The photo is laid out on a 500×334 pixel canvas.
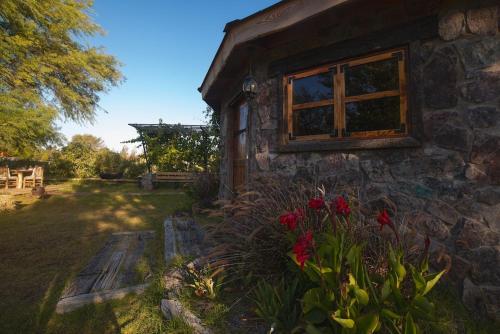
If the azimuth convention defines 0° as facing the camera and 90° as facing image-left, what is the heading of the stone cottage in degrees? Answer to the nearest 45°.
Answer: approximately 45°

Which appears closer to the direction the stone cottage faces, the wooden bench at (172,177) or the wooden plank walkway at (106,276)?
the wooden plank walkway

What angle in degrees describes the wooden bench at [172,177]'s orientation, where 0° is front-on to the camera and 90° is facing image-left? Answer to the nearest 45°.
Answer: approximately 0°

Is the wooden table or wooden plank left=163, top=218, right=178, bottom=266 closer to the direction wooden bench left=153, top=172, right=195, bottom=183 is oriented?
the wooden plank

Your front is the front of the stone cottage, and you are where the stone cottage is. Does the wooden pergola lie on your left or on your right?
on your right

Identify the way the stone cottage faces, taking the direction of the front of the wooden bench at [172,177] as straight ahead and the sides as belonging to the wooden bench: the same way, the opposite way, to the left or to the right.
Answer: to the right

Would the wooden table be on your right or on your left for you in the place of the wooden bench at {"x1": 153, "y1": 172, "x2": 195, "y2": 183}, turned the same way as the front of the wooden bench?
on your right

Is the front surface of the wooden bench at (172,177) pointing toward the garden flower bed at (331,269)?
yes

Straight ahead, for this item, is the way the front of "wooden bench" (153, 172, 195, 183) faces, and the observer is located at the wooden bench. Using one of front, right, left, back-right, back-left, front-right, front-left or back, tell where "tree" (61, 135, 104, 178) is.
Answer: back-right
